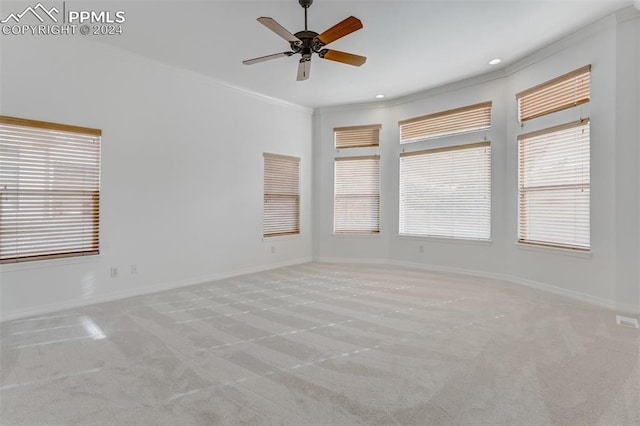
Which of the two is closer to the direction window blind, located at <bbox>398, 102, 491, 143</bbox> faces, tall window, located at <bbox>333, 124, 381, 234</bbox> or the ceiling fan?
the ceiling fan

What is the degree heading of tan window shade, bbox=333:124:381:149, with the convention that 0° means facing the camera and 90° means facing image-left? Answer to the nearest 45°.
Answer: approximately 0°

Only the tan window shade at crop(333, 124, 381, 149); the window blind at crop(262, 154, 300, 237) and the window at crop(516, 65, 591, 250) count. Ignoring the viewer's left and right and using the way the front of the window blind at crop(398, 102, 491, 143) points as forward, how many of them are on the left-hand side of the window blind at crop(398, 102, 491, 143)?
1

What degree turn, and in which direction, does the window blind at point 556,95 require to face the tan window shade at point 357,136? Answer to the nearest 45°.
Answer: approximately 45° to its right

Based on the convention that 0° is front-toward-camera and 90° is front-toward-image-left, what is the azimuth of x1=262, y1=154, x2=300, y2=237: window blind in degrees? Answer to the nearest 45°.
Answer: approximately 315°

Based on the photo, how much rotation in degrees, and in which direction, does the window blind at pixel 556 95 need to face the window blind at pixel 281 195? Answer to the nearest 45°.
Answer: approximately 45° to its right

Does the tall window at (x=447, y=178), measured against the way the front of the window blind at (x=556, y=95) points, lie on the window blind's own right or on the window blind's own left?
on the window blind's own right

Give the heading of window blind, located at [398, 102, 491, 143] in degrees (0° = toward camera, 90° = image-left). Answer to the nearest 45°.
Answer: approximately 45°

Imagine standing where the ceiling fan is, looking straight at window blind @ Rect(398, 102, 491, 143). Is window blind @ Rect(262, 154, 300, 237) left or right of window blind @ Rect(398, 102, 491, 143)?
left

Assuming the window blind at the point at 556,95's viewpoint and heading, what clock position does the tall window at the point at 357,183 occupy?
The tall window is roughly at 2 o'clock from the window blind.

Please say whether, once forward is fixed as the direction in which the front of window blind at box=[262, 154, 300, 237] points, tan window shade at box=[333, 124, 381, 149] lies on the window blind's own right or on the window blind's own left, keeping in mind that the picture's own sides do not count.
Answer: on the window blind's own left
